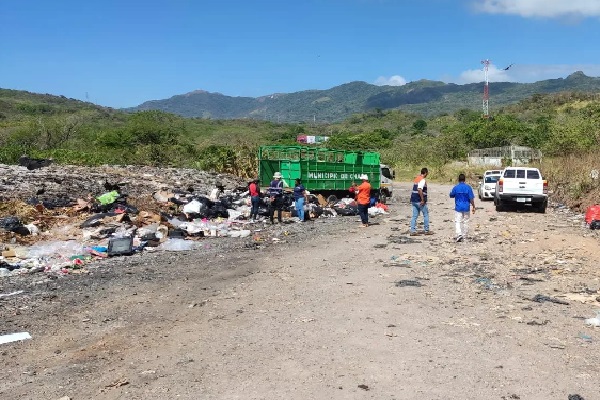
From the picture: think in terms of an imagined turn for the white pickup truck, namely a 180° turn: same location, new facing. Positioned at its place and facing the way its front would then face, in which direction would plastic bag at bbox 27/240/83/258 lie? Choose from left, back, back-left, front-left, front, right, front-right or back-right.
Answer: front-right

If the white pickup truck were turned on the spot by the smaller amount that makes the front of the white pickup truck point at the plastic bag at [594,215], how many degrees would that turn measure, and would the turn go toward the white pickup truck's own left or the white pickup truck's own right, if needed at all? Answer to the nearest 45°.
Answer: approximately 135° to the white pickup truck's own right

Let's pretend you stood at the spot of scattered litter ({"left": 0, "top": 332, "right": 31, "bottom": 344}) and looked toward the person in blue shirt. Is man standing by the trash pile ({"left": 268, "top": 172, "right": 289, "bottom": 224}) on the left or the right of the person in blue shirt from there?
left

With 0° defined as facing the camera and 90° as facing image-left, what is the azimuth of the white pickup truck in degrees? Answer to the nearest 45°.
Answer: approximately 180°

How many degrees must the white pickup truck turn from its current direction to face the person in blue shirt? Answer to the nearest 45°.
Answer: approximately 180°

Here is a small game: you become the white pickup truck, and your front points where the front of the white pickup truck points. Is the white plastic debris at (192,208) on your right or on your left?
on your left
